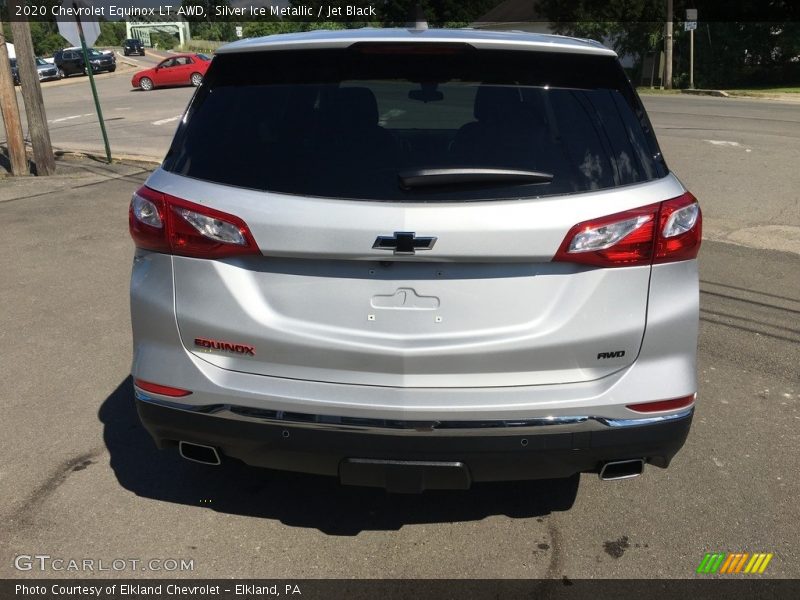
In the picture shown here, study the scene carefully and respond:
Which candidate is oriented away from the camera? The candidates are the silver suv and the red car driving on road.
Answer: the silver suv

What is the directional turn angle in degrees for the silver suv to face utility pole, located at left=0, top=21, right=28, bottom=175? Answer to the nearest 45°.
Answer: approximately 45° to its left

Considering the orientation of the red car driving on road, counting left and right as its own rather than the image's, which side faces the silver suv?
left

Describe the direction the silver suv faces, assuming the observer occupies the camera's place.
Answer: facing away from the viewer

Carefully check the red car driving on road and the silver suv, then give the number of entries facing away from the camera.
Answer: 1

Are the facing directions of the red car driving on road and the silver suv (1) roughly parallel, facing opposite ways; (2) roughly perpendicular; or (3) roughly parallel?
roughly perpendicular

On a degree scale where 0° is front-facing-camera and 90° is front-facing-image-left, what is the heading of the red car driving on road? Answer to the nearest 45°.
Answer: approximately 90°

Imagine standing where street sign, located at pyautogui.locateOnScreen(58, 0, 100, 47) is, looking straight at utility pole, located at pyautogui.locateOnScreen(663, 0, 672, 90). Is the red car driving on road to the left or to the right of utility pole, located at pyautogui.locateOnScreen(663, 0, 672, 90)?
left

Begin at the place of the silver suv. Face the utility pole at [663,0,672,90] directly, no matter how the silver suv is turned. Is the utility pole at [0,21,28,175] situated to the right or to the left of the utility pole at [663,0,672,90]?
left
